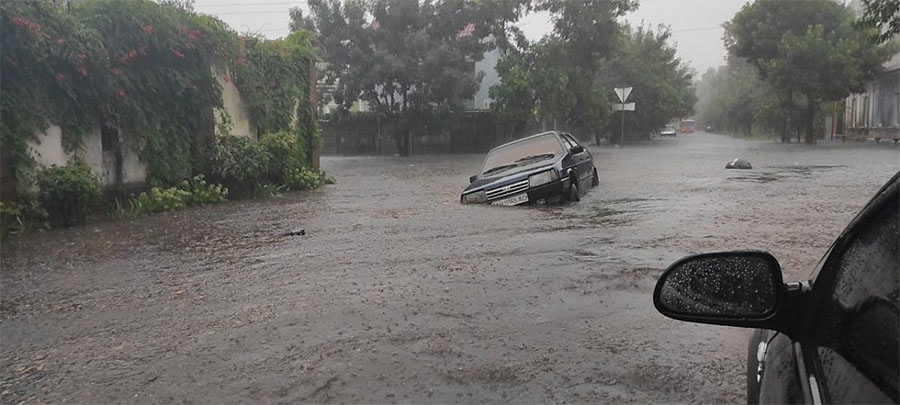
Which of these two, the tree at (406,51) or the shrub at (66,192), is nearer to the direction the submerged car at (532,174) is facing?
the shrub

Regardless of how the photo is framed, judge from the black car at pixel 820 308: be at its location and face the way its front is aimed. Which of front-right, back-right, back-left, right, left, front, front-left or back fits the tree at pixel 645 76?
front-right

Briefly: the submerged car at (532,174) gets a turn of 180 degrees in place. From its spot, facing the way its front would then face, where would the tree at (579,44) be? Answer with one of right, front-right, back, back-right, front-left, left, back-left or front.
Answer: front-left

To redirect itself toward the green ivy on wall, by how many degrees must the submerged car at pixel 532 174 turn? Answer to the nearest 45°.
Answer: approximately 45° to its right

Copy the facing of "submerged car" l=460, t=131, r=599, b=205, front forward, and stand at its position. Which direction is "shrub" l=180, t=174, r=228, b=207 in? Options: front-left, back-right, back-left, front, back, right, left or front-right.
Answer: front-right

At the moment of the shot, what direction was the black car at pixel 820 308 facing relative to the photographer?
facing away from the viewer and to the left of the viewer

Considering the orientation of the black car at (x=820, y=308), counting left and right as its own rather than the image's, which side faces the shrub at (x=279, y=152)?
front

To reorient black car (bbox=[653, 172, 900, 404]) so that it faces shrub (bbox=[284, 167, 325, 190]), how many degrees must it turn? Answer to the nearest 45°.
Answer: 0° — it already faces it

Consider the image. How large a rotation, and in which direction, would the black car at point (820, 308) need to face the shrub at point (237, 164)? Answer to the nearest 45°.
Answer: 0° — it already faces it

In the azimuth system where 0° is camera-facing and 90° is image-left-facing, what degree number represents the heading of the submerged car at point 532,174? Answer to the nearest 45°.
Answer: approximately 45°

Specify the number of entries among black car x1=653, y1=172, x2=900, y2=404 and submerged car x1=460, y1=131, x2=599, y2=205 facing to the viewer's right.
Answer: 0

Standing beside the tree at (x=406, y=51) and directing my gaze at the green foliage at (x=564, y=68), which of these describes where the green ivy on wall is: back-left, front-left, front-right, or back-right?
back-right

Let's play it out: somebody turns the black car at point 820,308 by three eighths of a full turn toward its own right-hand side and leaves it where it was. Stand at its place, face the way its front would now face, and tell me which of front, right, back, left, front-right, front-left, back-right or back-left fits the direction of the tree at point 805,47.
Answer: left

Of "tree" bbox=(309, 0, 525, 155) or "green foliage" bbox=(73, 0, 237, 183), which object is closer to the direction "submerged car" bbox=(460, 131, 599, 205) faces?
the green foliage

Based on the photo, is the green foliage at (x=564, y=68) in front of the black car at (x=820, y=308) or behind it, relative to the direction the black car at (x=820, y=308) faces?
in front

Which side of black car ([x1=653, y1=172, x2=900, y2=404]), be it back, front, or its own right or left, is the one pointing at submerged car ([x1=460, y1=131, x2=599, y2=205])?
front
